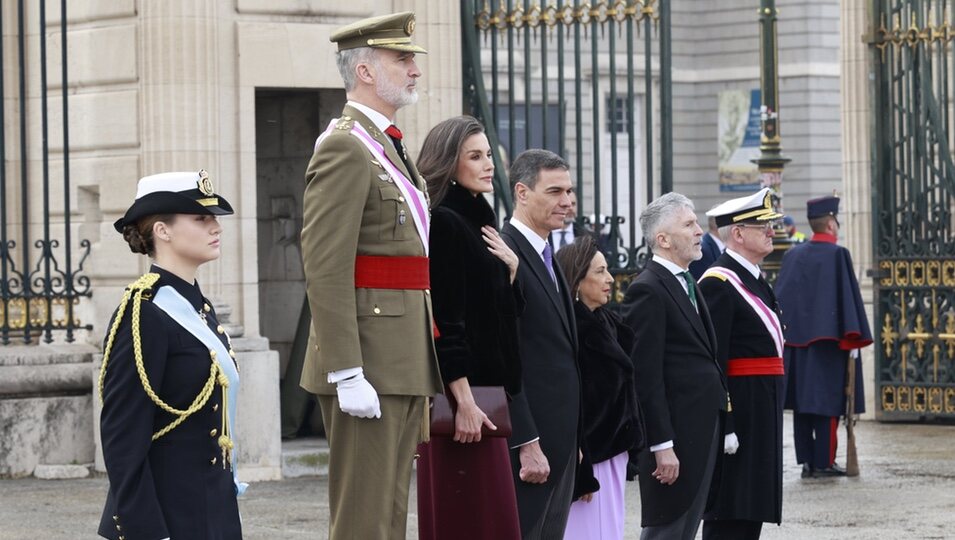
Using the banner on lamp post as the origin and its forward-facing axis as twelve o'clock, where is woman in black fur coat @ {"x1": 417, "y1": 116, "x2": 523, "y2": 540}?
The woman in black fur coat is roughly at 12 o'clock from the banner on lamp post.

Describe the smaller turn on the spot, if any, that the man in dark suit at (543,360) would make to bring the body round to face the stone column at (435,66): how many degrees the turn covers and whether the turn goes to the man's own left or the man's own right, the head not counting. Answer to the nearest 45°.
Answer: approximately 135° to the man's own left

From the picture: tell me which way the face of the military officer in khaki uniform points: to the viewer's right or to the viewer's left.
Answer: to the viewer's right

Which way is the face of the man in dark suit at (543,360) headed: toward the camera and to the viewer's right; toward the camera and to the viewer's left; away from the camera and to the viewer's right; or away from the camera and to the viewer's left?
toward the camera and to the viewer's right

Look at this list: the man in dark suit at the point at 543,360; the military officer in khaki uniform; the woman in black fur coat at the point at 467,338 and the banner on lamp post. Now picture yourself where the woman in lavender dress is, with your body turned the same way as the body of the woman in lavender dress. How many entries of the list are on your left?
1

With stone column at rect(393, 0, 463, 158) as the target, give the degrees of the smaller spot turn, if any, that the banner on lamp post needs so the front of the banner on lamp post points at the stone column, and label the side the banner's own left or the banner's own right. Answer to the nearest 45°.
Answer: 0° — it already faces it

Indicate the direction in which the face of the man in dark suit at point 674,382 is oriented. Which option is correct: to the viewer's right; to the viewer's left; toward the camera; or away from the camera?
to the viewer's right

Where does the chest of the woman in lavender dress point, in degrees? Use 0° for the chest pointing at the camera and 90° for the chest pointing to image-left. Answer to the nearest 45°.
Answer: approximately 270°

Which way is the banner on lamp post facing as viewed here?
toward the camera
